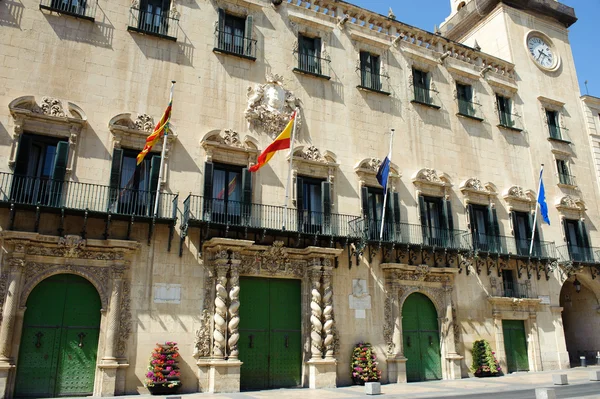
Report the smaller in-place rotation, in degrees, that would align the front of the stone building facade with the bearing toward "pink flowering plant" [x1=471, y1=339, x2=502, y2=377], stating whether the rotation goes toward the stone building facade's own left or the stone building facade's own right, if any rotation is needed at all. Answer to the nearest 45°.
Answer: approximately 90° to the stone building facade's own left

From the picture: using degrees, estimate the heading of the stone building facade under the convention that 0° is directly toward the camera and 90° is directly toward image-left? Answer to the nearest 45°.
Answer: approximately 315°
